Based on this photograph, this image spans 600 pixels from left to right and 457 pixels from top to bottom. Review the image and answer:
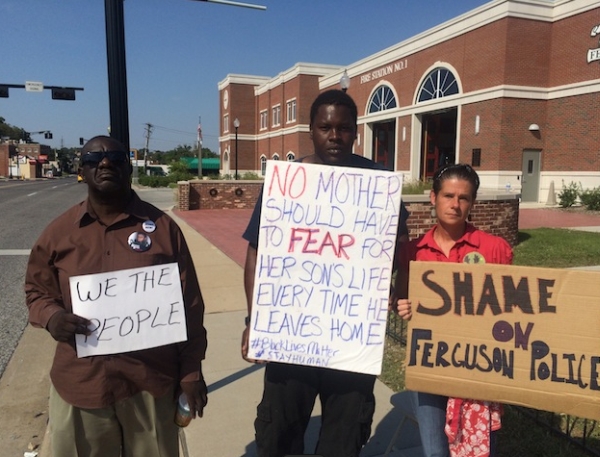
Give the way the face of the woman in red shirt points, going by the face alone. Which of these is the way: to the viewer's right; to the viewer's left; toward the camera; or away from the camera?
toward the camera

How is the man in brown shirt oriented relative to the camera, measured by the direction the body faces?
toward the camera

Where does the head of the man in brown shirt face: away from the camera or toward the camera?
toward the camera

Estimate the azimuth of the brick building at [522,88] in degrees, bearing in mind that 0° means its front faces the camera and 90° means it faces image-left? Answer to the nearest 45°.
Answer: approximately 45°

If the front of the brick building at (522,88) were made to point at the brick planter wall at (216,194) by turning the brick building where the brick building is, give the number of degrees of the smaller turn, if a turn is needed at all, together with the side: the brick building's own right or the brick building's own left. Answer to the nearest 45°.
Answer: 0° — it already faces it

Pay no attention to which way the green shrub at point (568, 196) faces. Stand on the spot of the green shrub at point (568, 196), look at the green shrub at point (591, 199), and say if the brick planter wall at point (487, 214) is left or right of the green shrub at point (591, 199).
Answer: right

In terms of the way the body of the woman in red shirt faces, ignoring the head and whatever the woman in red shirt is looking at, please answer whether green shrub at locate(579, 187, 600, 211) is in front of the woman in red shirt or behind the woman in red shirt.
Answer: behind

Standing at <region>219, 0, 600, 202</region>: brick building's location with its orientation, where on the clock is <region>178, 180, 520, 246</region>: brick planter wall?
The brick planter wall is roughly at 11 o'clock from the brick building.

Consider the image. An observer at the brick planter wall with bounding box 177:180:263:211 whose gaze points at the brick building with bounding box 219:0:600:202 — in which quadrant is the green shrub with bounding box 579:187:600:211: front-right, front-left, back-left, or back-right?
front-right

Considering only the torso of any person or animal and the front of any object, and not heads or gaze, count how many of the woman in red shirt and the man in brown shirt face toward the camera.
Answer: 2

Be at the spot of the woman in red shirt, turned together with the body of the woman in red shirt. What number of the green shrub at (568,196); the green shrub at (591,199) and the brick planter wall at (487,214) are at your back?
3

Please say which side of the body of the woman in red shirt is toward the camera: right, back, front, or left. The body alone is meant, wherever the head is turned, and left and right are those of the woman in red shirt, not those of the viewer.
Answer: front

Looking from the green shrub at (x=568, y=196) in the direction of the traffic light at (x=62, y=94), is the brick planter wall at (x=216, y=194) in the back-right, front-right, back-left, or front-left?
front-left

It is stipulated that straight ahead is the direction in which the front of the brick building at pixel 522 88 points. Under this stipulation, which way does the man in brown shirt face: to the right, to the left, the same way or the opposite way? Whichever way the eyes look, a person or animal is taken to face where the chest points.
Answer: to the left
